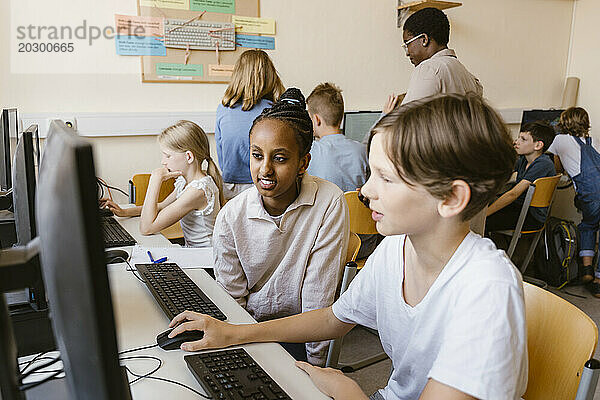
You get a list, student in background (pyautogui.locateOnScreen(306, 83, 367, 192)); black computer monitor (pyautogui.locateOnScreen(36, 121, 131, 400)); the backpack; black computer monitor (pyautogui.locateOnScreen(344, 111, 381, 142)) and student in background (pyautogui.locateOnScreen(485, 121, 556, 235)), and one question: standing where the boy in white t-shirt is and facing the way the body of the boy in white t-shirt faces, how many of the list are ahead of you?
1

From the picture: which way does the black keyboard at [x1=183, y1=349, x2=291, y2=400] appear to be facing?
to the viewer's right

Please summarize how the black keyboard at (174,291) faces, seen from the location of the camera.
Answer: facing to the right of the viewer

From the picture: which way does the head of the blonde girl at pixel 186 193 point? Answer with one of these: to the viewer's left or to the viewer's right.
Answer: to the viewer's left

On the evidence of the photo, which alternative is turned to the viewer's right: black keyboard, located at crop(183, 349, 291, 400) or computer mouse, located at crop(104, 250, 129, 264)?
the black keyboard

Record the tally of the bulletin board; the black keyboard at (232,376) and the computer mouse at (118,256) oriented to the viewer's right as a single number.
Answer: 1

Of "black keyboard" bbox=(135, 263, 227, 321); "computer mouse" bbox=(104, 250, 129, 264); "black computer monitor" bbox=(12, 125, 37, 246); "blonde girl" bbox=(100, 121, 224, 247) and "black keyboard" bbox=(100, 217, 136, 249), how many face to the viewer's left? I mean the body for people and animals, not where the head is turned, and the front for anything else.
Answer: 2

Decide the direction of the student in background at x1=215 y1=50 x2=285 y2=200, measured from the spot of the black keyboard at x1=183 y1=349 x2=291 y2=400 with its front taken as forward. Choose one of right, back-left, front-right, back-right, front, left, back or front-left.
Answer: left

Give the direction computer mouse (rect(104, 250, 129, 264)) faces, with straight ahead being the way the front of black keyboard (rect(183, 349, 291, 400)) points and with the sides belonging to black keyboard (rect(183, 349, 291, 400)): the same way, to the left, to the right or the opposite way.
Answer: the opposite way

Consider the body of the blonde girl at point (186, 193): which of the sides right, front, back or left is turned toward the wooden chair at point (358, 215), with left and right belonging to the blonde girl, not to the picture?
back

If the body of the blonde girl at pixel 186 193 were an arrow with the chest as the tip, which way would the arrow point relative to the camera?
to the viewer's left

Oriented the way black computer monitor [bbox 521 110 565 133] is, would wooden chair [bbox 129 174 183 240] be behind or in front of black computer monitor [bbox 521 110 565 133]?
in front

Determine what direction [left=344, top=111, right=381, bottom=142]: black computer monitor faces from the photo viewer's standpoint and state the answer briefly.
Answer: facing the viewer

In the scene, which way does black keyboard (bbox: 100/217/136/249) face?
to the viewer's right

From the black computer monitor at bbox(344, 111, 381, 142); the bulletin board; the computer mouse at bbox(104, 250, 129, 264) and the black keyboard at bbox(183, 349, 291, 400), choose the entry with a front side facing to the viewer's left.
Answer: the computer mouse

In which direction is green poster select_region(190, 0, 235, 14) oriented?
toward the camera

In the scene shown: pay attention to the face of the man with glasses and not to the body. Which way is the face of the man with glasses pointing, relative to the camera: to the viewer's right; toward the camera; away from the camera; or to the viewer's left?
to the viewer's left
